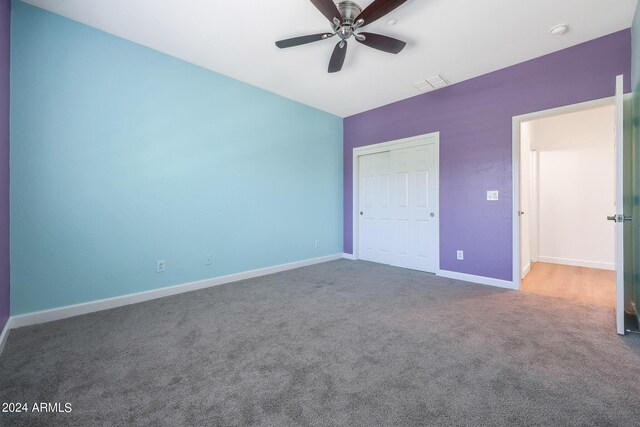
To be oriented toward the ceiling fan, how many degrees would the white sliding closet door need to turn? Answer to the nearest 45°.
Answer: approximately 45° to its left

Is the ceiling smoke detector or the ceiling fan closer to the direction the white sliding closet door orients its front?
the ceiling fan

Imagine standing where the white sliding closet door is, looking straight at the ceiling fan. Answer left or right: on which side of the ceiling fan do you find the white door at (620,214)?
left

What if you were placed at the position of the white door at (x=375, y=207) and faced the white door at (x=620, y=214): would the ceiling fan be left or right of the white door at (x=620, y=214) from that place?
right

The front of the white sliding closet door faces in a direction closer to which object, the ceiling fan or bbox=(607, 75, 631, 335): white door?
the ceiling fan

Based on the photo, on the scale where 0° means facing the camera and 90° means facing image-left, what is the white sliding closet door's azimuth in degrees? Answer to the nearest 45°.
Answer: approximately 45°

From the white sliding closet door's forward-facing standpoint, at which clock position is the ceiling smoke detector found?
The ceiling smoke detector is roughly at 9 o'clock from the white sliding closet door.

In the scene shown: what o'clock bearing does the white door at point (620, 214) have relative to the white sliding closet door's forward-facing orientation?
The white door is roughly at 9 o'clock from the white sliding closet door.
